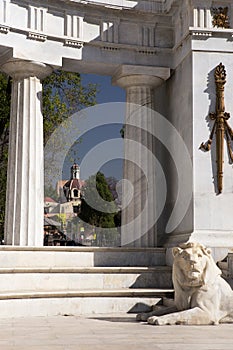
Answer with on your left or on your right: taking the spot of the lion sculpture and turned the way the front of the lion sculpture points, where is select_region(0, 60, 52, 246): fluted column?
on your right

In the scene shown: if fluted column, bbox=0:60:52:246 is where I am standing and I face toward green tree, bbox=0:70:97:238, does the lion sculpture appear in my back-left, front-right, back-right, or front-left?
back-right

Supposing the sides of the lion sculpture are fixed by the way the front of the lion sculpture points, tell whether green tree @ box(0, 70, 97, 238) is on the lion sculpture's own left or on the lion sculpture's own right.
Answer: on the lion sculpture's own right

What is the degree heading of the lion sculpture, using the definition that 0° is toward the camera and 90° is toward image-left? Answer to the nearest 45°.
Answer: approximately 45°
